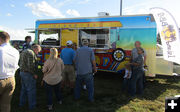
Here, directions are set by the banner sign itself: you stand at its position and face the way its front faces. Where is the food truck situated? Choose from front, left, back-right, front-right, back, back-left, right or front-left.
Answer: back-right

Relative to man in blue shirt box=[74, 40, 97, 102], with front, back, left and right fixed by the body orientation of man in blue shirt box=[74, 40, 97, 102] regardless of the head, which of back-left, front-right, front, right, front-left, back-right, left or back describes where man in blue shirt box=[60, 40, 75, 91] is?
front-left

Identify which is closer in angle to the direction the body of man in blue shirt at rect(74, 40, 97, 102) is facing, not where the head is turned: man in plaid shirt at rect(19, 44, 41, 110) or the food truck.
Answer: the food truck

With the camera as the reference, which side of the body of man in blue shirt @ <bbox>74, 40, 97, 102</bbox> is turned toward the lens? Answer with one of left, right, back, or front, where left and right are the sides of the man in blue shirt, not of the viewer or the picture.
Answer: back

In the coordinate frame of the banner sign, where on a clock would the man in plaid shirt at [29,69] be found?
The man in plaid shirt is roughly at 2 o'clock from the banner sign.

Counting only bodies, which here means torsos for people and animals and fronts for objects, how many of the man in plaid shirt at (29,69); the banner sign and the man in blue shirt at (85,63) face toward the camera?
1

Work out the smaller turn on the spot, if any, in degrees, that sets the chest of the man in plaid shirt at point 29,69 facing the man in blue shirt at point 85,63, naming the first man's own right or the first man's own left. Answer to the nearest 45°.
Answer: approximately 45° to the first man's own right

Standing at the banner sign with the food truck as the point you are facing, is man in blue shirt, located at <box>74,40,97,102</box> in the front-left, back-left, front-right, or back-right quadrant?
front-left

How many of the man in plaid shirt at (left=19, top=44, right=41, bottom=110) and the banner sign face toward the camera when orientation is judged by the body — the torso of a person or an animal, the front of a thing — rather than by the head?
1

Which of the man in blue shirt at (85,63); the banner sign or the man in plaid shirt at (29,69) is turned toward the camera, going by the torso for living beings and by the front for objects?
the banner sign

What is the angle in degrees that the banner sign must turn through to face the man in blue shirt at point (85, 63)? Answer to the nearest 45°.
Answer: approximately 90° to its right

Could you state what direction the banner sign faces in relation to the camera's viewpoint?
facing the viewer

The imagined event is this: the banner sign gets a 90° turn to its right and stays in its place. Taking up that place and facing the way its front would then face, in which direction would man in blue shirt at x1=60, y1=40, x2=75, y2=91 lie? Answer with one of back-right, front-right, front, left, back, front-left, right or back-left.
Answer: front

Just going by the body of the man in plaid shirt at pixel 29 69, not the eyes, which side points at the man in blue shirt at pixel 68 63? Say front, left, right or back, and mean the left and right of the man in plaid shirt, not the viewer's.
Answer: front

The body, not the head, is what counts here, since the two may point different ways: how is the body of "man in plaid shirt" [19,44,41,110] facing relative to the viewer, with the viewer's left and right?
facing away from the viewer and to the right of the viewer
